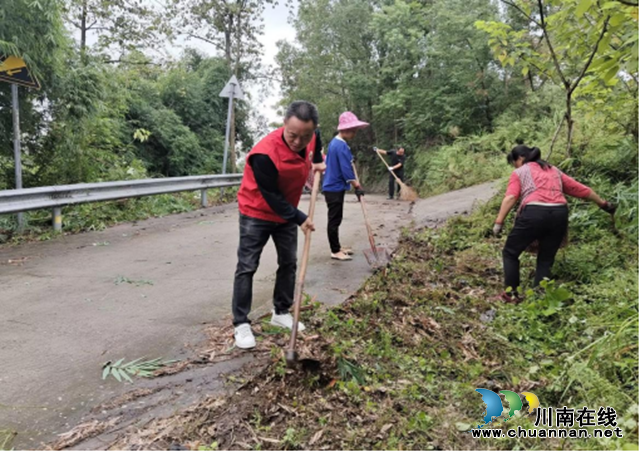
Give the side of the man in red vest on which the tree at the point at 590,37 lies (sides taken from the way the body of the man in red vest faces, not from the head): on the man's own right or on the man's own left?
on the man's own left

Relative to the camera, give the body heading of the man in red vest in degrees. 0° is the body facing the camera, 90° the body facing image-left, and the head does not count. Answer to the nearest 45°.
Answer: approximately 315°

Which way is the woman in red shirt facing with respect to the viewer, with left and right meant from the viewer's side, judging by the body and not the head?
facing away from the viewer and to the left of the viewer

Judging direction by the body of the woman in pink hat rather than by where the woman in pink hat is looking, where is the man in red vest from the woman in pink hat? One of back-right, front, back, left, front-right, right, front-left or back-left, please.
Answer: right

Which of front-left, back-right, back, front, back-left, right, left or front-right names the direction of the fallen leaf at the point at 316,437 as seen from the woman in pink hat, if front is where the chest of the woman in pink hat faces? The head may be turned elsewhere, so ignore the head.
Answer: right

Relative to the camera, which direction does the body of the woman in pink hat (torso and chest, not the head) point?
to the viewer's right

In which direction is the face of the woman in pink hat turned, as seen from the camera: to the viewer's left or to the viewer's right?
to the viewer's right

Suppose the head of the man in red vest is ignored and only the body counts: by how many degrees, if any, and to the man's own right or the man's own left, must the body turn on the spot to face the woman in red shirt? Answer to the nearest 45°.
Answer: approximately 45° to the man's own left

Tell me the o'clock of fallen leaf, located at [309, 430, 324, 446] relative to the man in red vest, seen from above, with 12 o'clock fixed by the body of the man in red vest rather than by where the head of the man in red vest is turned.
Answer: The fallen leaf is roughly at 1 o'clock from the man in red vest.
